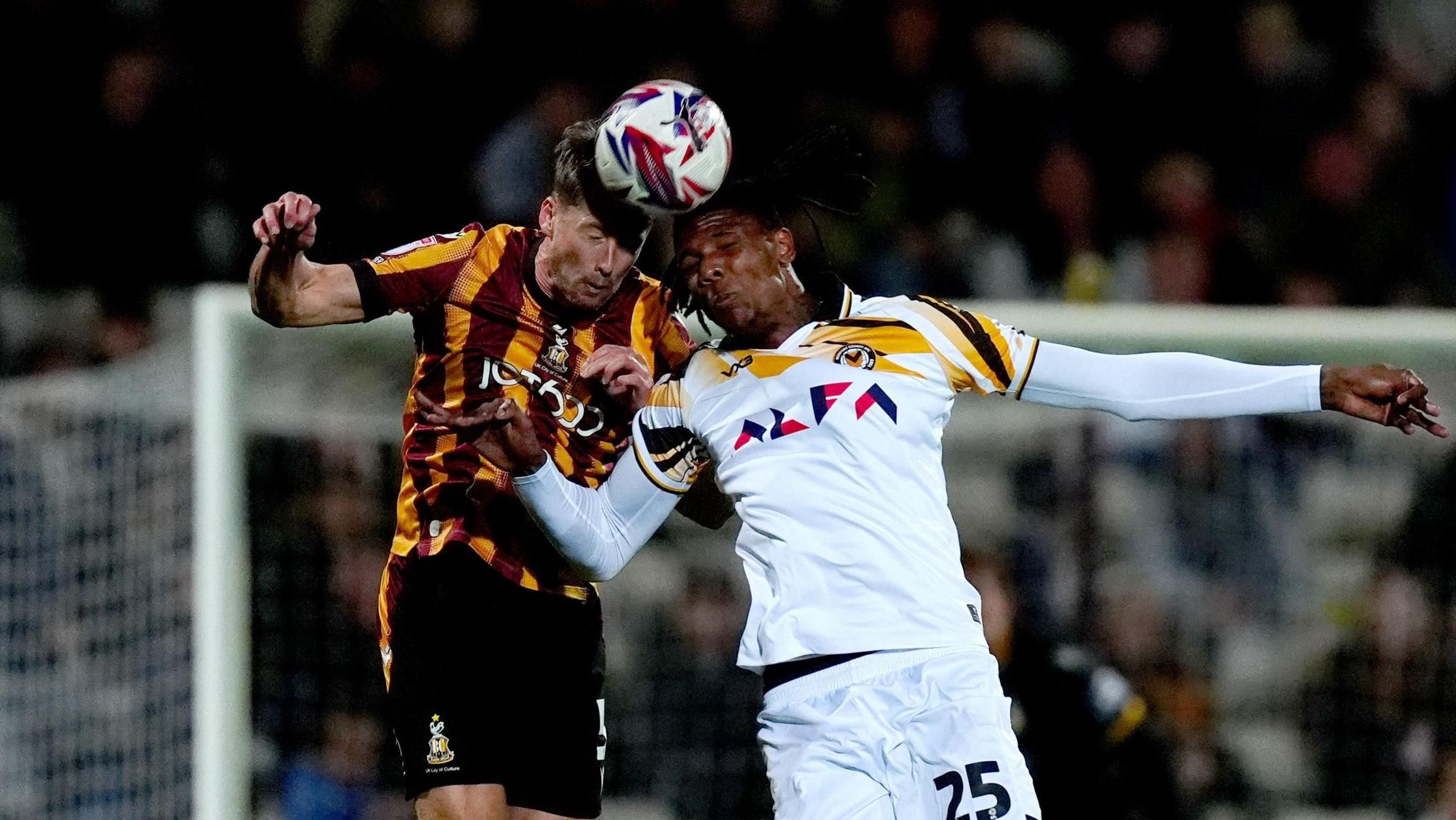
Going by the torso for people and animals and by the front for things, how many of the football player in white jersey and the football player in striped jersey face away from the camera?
0

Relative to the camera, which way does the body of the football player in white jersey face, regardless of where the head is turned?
toward the camera

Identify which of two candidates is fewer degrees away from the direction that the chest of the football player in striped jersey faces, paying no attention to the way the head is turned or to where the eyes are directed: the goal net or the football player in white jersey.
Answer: the football player in white jersey

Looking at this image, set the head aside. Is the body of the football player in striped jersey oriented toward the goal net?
no

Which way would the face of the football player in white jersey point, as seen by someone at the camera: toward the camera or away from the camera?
toward the camera

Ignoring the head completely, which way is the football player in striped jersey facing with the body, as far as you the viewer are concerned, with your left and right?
facing the viewer and to the right of the viewer

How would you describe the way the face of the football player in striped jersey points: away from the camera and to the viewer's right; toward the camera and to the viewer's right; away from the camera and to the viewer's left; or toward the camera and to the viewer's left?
toward the camera and to the viewer's right

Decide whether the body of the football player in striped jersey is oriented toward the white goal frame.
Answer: no

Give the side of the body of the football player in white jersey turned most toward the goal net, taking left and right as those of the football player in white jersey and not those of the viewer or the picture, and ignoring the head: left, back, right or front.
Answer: back
